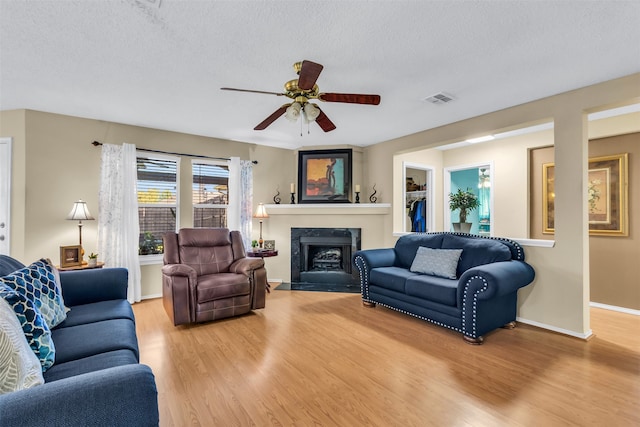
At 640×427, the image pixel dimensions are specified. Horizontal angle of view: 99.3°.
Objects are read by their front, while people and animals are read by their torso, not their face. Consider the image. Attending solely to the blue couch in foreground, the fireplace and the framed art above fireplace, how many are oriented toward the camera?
2

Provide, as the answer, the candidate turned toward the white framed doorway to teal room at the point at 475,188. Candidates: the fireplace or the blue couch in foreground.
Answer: the blue couch in foreground

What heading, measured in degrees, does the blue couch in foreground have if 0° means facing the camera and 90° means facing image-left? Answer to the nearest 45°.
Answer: approximately 270°

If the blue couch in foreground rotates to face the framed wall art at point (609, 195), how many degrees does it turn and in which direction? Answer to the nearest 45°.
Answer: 0° — it already faces it

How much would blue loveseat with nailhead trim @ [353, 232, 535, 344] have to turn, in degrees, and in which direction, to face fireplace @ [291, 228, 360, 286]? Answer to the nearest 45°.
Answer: approximately 90° to its right

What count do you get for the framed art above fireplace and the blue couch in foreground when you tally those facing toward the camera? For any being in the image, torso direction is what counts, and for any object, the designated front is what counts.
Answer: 1

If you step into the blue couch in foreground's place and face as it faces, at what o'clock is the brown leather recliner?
The brown leather recliner is roughly at 10 o'clock from the blue couch in foreground.

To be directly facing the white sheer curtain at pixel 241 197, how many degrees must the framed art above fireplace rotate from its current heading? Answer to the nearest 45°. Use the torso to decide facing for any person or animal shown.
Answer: approximately 90° to its right

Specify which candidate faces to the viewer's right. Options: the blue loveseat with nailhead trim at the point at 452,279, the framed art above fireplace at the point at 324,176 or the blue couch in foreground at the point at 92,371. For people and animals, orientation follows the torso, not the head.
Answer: the blue couch in foreground
